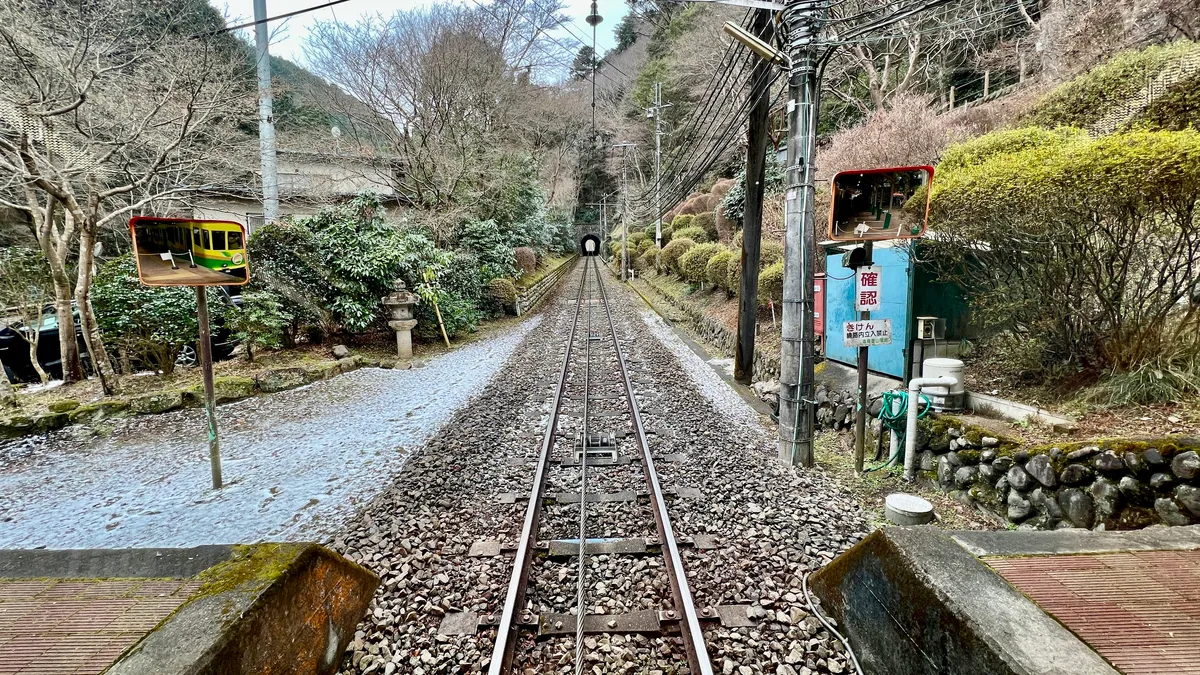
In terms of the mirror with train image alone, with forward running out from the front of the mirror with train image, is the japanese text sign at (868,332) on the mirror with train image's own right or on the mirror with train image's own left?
on the mirror with train image's own left

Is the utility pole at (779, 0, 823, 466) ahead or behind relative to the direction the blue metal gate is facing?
ahead

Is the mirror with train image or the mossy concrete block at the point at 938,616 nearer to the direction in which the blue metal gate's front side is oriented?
the mirror with train image

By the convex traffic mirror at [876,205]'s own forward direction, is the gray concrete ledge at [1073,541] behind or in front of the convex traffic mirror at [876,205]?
in front

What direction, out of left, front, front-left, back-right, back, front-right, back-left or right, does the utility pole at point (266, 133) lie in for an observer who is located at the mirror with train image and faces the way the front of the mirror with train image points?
back

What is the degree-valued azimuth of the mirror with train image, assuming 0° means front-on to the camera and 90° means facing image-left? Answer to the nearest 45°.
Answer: approximately 0°

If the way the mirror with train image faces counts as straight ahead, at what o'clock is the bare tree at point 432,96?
The bare tree is roughly at 7 o'clock from the mirror with train image.

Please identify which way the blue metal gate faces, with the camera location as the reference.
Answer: facing the viewer and to the left of the viewer

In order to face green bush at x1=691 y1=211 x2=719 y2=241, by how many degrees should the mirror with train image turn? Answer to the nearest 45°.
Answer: approximately 135° to its left

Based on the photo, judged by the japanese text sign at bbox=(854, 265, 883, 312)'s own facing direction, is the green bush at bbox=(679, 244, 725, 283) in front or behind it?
behind

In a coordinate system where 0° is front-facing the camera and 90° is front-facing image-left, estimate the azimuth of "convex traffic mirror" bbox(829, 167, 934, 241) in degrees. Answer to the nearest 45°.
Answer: approximately 0°
